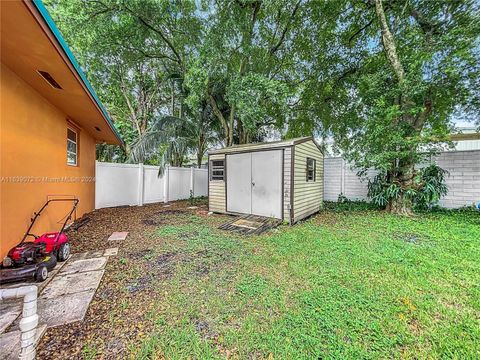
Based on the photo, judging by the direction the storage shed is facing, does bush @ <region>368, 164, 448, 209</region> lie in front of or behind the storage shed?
behind

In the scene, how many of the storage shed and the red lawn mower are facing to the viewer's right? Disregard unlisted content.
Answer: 0

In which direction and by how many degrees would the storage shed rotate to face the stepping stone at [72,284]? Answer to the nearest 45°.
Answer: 0° — it already faces it

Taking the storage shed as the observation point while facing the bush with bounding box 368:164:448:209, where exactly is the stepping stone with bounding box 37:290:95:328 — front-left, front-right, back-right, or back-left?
back-right

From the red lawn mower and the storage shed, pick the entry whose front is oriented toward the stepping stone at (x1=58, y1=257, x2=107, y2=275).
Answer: the storage shed

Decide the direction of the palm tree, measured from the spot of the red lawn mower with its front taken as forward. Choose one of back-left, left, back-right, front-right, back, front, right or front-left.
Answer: back

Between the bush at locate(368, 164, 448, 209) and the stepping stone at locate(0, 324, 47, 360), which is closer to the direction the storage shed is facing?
the stepping stone

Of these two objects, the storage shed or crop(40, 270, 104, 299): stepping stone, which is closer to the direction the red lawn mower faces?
the stepping stone

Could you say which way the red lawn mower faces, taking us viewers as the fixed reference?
facing the viewer and to the left of the viewer

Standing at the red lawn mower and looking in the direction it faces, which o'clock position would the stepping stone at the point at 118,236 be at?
The stepping stone is roughly at 6 o'clock from the red lawn mower.
